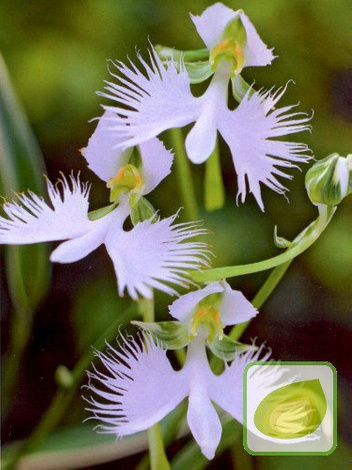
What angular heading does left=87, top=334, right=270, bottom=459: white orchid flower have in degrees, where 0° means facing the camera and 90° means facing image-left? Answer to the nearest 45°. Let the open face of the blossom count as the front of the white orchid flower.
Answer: approximately 0°
